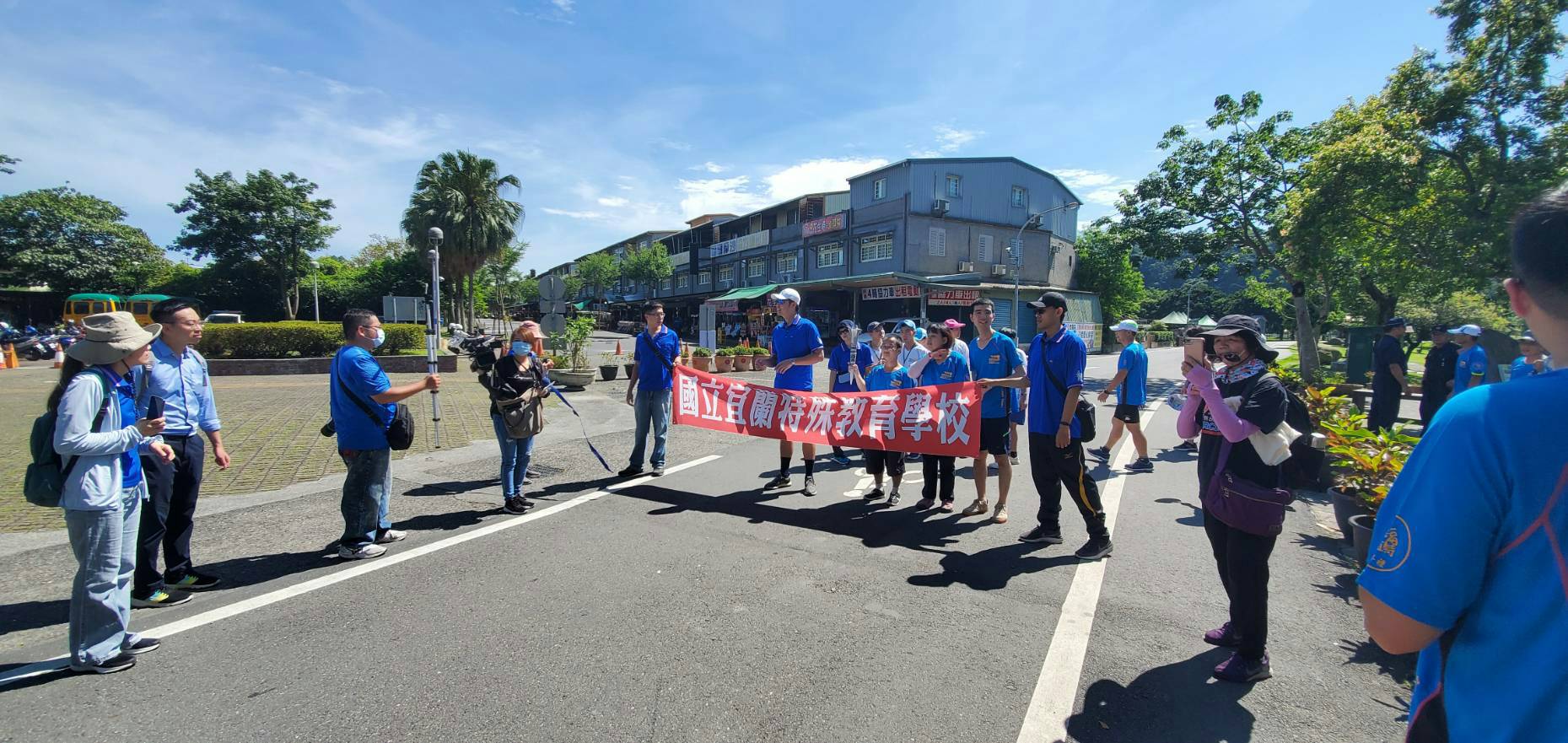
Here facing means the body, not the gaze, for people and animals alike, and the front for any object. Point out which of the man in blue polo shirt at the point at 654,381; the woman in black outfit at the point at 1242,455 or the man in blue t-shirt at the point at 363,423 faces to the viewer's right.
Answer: the man in blue t-shirt at the point at 363,423

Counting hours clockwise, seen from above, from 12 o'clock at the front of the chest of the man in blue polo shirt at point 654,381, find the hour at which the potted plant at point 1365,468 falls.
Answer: The potted plant is roughly at 10 o'clock from the man in blue polo shirt.

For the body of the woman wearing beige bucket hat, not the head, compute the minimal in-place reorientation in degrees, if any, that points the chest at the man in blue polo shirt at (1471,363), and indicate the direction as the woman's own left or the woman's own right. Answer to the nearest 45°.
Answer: approximately 45° to the woman's own right

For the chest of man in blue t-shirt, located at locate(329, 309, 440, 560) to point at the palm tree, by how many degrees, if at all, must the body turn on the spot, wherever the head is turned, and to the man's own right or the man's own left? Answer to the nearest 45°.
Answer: approximately 90° to the man's own left

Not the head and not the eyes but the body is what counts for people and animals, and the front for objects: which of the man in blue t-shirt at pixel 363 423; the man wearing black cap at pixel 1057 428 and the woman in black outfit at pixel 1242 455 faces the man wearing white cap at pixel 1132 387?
the man in blue t-shirt

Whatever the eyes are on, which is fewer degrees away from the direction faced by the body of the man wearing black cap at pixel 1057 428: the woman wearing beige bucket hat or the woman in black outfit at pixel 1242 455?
the woman wearing beige bucket hat

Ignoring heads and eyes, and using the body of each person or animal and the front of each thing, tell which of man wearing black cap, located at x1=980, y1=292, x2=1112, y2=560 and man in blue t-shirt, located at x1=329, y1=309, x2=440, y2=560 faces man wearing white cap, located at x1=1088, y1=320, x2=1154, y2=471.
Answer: the man in blue t-shirt

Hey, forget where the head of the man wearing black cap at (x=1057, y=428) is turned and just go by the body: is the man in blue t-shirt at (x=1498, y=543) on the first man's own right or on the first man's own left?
on the first man's own left

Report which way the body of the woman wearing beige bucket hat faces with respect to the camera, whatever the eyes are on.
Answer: to the viewer's right

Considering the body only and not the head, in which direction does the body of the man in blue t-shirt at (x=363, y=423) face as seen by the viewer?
to the viewer's right

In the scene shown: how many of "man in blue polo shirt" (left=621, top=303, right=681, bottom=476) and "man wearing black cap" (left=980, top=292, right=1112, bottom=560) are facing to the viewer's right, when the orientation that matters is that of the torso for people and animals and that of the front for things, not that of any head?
0

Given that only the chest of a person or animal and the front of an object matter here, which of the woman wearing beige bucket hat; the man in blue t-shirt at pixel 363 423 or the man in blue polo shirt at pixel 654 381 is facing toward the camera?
the man in blue polo shirt at pixel 654 381

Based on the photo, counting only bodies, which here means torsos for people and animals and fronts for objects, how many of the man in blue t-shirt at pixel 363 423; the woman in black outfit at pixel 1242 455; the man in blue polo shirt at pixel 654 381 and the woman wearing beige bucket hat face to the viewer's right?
2

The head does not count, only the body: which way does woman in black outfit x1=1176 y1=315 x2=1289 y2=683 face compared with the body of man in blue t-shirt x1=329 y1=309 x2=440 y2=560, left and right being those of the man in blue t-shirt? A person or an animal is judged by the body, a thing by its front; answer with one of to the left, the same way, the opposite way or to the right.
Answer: the opposite way

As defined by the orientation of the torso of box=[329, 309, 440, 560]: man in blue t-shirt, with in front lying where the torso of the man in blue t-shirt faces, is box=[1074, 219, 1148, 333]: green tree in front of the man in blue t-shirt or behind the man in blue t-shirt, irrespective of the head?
in front

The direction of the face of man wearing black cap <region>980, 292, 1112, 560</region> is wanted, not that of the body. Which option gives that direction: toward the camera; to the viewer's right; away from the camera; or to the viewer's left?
to the viewer's left
